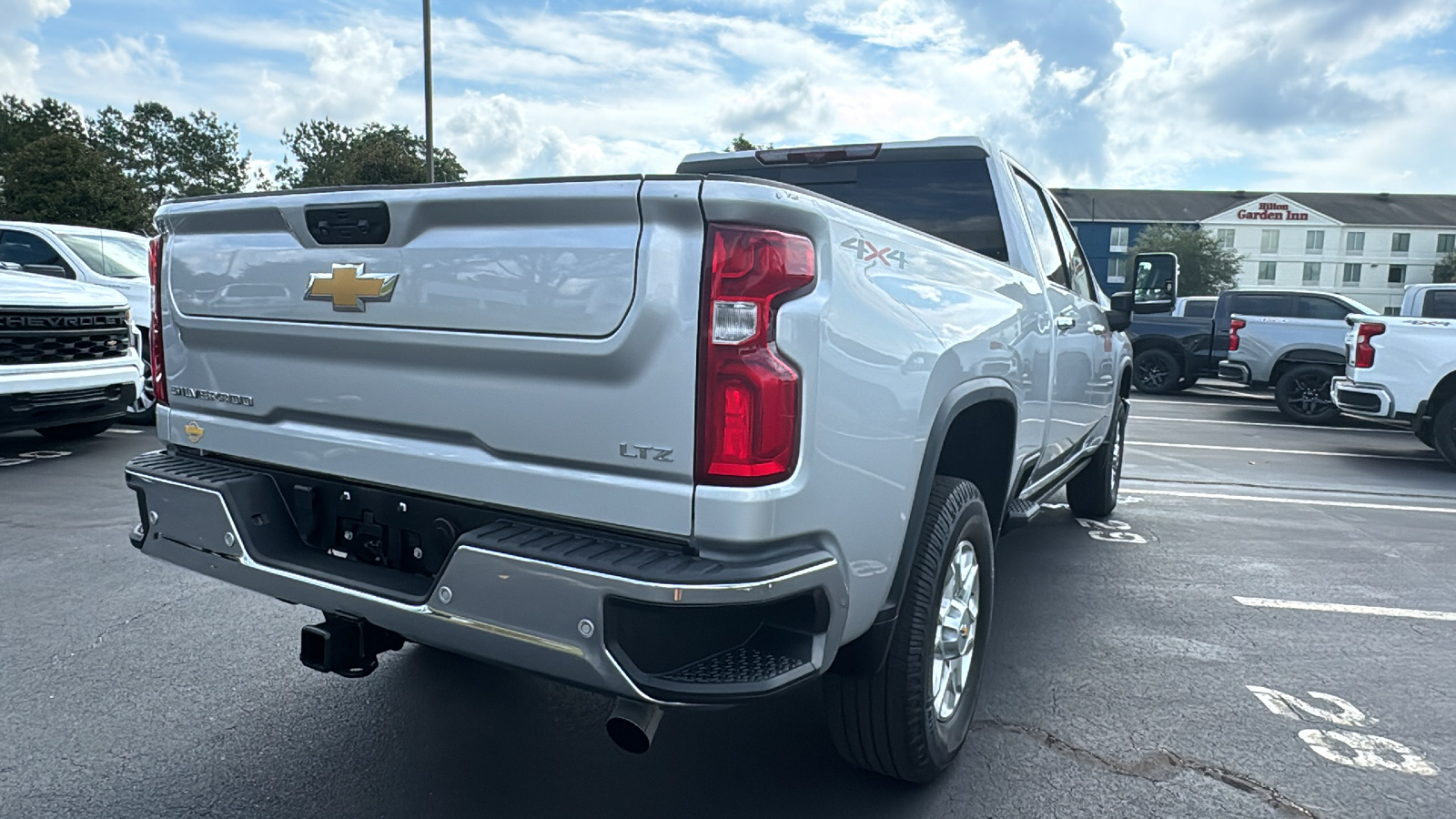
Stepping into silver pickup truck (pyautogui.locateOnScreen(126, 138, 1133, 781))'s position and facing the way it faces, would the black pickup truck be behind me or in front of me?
in front

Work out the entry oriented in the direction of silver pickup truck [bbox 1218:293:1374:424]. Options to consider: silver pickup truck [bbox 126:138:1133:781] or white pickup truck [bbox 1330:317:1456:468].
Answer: silver pickup truck [bbox 126:138:1133:781]

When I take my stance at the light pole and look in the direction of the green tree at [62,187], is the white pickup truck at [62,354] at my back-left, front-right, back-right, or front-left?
back-left

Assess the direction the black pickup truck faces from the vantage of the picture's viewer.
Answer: facing to the right of the viewer

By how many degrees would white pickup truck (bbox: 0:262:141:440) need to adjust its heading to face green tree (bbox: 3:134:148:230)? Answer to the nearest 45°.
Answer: approximately 135° to its left

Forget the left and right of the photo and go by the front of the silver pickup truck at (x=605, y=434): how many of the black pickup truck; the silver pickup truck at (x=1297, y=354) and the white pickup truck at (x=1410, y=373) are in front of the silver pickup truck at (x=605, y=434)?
3

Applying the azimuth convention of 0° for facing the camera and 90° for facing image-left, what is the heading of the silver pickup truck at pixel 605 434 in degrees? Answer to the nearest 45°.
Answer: approximately 225°

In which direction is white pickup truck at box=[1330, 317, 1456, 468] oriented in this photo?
to the viewer's right

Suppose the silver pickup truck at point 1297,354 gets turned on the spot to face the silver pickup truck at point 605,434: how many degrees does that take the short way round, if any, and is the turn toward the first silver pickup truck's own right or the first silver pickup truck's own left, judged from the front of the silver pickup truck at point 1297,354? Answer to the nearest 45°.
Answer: approximately 90° to the first silver pickup truck's own right

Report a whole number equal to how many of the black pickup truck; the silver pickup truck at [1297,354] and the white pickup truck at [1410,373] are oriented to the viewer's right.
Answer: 3
